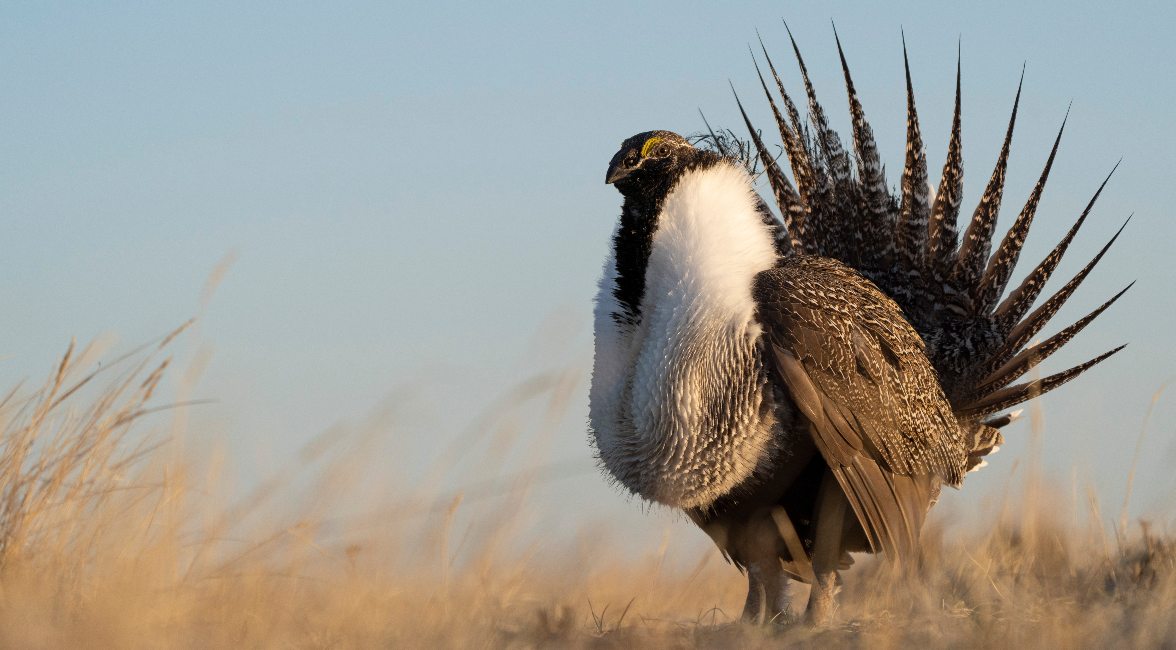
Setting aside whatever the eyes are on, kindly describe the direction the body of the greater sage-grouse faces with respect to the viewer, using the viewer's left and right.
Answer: facing the viewer and to the left of the viewer
